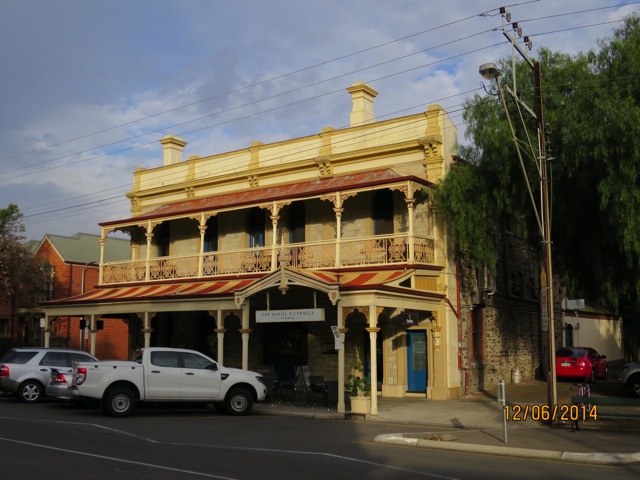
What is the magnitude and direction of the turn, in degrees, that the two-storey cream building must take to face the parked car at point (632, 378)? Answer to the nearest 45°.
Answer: approximately 135° to its left

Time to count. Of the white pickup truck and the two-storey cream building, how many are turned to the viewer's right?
1

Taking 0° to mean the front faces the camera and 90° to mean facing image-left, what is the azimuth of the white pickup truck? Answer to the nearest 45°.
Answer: approximately 270°

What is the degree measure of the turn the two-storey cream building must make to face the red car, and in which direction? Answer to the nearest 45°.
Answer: approximately 135° to its left

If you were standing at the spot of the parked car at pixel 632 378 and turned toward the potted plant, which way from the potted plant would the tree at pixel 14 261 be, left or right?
right

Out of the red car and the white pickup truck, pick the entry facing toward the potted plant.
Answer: the white pickup truck

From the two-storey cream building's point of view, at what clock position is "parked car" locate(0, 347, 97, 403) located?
The parked car is roughly at 1 o'clock from the two-storey cream building.

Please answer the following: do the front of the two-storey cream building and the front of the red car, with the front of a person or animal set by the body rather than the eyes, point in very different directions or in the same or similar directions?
very different directions
